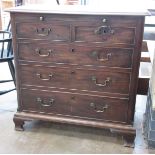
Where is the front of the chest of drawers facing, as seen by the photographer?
facing the viewer
